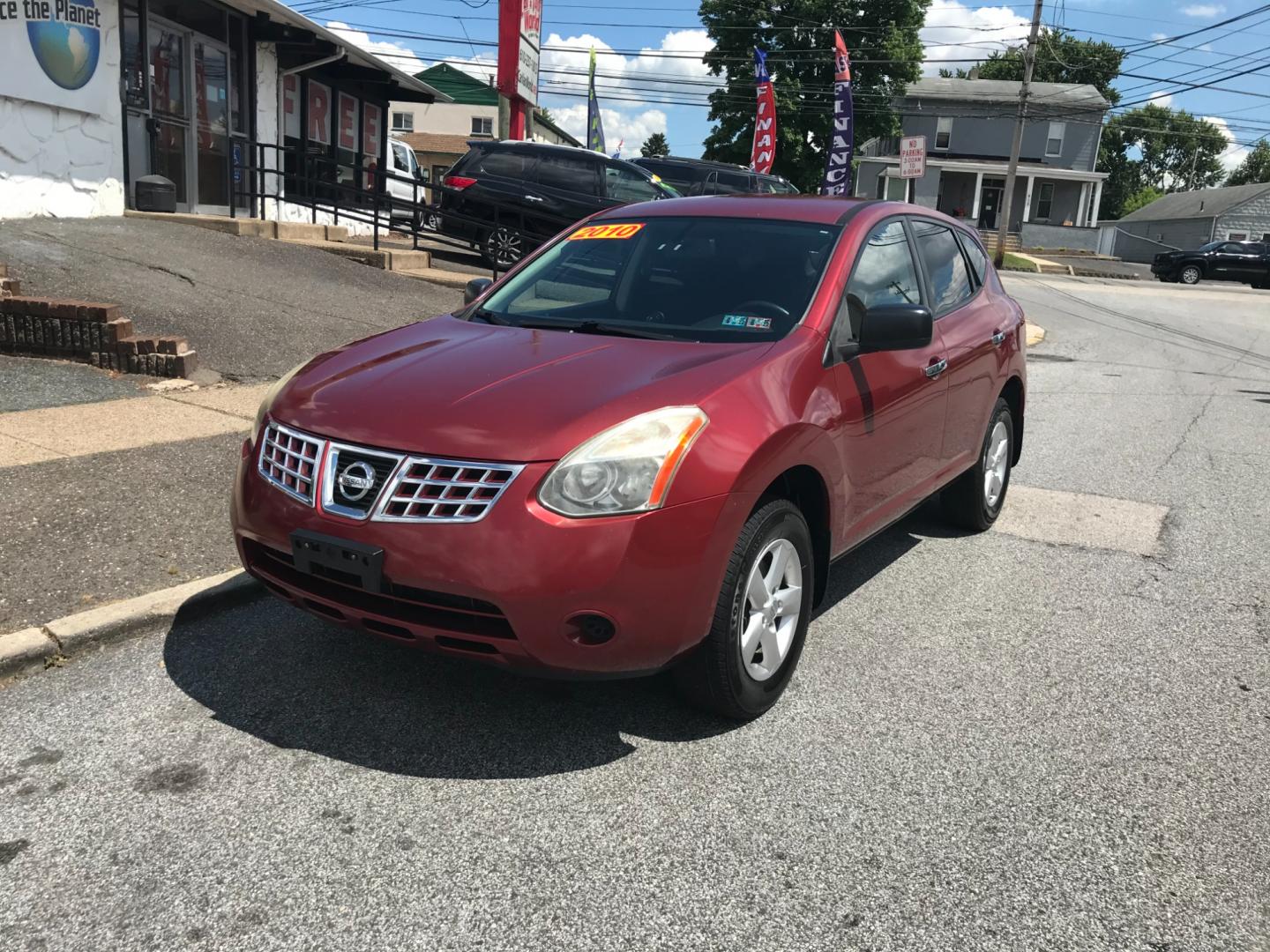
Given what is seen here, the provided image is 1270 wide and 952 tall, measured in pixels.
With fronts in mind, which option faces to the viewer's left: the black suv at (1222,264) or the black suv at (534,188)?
the black suv at (1222,264)

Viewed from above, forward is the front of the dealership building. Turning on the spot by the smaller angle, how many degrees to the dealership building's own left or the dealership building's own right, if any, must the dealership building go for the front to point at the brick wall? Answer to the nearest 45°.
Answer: approximately 45° to the dealership building's own right

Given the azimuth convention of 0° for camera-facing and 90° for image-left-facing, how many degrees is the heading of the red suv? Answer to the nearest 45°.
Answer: approximately 45°

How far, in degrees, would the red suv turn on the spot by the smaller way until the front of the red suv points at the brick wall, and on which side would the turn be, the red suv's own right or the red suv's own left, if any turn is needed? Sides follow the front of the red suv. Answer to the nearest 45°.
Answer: approximately 90° to the red suv's own right

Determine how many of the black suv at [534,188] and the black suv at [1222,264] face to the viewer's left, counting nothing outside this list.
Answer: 1

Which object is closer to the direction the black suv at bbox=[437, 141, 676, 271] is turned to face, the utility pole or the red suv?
the utility pole

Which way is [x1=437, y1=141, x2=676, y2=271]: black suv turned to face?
to the viewer's right

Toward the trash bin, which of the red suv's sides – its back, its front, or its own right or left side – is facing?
right

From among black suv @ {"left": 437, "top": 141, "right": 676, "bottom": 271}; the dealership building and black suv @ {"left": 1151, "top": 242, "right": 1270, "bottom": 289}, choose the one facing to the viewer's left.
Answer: black suv @ {"left": 1151, "top": 242, "right": 1270, "bottom": 289}

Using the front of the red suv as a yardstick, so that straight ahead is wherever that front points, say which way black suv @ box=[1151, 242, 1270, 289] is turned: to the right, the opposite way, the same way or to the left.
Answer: to the right

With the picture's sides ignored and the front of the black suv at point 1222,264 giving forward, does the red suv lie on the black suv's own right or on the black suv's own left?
on the black suv's own left

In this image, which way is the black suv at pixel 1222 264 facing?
to the viewer's left
